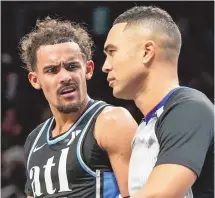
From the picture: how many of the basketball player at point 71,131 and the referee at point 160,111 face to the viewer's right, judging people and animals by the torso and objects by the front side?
0

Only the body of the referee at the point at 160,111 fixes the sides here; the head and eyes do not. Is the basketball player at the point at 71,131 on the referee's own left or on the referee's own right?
on the referee's own right

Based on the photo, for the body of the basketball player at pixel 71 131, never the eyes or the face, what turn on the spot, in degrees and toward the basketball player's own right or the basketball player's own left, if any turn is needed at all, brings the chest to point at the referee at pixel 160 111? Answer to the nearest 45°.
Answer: approximately 45° to the basketball player's own left

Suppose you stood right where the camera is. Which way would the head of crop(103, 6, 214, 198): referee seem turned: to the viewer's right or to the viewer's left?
to the viewer's left

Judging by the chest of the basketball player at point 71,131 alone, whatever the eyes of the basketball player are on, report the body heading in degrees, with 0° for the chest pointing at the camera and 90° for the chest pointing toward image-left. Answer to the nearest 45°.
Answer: approximately 45°

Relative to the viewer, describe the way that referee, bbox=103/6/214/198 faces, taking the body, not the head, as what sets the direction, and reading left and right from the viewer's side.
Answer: facing to the left of the viewer
